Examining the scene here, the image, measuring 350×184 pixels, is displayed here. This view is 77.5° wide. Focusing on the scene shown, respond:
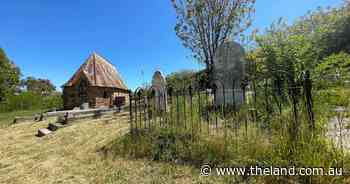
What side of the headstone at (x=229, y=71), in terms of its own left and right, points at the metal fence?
front

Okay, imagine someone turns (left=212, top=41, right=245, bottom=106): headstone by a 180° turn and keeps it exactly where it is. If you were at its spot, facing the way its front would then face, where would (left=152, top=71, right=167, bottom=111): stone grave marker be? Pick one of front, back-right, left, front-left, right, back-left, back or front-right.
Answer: left

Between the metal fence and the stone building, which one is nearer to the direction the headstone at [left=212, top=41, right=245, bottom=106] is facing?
the metal fence

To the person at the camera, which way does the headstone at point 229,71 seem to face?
facing the viewer

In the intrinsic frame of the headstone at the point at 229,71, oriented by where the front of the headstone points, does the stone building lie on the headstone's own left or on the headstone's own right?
on the headstone's own right

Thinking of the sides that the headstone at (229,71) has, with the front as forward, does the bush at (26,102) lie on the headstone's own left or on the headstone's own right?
on the headstone's own right
